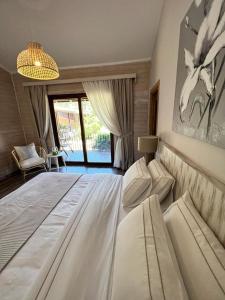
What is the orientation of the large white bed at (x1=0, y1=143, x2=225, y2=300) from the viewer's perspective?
to the viewer's left

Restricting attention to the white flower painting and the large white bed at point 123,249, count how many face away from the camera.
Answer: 0

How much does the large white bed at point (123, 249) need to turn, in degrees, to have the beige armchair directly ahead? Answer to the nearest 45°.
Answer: approximately 45° to its right

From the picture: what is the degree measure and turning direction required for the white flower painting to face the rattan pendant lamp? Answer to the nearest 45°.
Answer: approximately 45° to its right

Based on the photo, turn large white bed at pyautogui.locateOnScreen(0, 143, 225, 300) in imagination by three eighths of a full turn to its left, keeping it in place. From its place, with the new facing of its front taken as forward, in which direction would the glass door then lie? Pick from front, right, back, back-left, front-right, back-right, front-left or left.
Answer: back-left

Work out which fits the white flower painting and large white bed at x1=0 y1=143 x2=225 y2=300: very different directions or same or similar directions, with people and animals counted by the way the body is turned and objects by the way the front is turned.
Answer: same or similar directions

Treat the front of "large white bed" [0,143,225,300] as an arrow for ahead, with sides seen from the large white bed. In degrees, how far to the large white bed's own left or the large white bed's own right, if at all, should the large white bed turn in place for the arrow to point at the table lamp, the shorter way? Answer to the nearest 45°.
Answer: approximately 90° to the large white bed's own right

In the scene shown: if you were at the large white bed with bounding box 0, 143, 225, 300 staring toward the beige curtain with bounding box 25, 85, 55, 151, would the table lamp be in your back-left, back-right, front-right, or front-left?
front-right

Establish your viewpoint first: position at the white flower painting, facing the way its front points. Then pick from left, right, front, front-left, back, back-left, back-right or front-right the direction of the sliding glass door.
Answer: right
